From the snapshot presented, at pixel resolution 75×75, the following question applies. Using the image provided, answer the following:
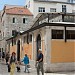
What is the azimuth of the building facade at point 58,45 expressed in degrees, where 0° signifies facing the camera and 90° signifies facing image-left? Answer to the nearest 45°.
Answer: approximately 45°
